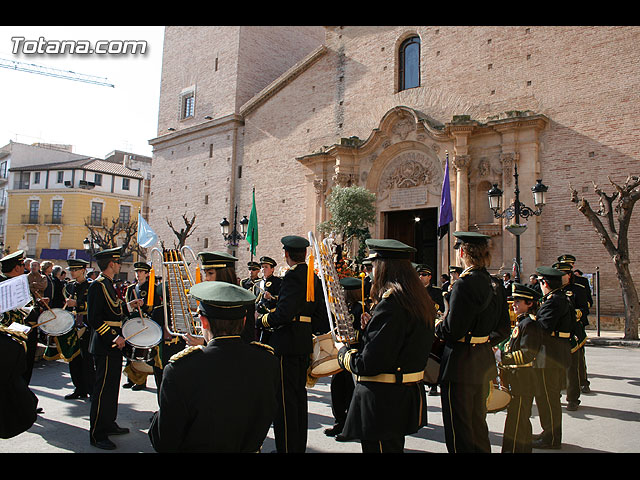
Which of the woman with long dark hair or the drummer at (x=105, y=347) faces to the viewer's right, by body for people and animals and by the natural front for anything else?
the drummer

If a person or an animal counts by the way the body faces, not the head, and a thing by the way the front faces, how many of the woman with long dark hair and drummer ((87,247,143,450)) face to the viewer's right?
1

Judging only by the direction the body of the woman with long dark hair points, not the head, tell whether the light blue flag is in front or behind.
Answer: in front

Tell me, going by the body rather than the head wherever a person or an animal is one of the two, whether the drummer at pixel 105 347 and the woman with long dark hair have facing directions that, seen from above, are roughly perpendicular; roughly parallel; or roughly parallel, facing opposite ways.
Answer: roughly perpendicular

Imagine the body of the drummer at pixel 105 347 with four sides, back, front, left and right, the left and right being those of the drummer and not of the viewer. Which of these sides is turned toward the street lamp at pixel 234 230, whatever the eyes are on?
left

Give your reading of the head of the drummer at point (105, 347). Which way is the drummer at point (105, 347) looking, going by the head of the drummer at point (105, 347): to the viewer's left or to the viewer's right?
to the viewer's right

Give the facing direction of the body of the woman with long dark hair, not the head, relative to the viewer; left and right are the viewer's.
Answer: facing away from the viewer and to the left of the viewer

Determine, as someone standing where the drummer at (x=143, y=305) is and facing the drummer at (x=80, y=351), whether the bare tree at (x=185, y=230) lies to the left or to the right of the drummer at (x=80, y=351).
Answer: right

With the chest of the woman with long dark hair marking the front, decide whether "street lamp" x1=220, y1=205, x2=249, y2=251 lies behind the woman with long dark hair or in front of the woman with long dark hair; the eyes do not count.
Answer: in front

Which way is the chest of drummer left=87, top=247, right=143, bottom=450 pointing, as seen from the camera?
to the viewer's right

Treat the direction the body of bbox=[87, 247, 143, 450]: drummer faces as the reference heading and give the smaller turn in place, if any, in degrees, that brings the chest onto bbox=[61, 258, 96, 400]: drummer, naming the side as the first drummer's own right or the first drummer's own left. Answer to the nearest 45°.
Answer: approximately 90° to the first drummer's own left
